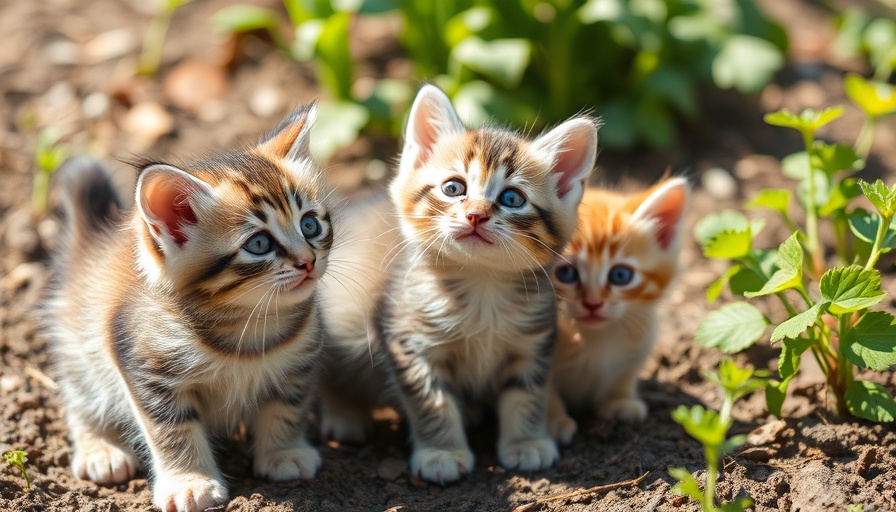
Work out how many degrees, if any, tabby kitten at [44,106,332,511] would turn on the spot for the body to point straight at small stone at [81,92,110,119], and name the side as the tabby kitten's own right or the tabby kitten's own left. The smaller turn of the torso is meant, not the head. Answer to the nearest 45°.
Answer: approximately 135° to the tabby kitten's own left

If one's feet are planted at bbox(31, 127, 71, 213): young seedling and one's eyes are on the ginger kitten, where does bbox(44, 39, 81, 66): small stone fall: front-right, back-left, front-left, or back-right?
back-left

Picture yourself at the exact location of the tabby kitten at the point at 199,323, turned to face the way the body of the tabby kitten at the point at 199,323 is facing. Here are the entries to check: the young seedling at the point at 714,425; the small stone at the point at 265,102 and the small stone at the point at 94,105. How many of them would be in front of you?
1

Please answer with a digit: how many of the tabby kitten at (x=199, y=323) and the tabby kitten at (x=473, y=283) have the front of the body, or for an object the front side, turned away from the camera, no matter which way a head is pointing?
0

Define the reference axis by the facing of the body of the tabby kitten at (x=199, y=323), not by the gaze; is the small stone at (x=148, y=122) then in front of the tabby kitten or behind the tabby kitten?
behind

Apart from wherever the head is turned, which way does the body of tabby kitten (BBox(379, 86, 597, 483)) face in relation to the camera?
toward the camera

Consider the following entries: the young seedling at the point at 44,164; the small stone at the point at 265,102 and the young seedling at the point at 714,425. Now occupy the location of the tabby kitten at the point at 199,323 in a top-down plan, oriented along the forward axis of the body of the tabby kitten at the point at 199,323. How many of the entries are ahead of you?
1

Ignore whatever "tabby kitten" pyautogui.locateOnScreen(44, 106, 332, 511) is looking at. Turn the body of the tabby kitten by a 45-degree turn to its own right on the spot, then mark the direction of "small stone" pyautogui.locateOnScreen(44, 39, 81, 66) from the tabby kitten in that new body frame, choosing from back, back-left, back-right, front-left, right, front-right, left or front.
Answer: back

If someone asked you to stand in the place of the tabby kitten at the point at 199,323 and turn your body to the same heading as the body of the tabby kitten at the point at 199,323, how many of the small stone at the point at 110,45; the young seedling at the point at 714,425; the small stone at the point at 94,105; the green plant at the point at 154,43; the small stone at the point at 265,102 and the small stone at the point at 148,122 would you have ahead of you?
1

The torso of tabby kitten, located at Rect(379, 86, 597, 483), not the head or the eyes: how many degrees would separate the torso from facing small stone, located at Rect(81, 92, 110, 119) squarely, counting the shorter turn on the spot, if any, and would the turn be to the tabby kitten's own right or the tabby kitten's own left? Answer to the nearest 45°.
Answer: approximately 135° to the tabby kitten's own right

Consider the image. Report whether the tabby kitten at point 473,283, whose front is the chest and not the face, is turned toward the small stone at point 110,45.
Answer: no

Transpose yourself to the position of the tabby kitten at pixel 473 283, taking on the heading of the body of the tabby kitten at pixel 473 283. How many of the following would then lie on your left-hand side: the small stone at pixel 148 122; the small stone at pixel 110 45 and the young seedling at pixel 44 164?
0
